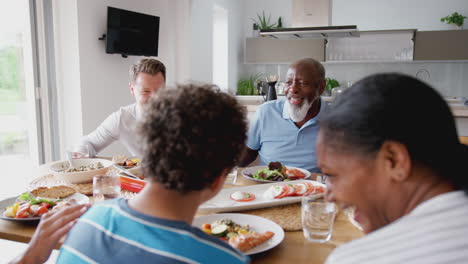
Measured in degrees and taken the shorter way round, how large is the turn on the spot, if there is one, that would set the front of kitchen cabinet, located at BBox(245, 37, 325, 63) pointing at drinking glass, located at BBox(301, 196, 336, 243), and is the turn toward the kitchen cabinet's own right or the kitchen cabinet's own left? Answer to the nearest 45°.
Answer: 0° — it already faces it

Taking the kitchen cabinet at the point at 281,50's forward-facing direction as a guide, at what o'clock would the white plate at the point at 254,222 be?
The white plate is roughly at 12 o'clock from the kitchen cabinet.

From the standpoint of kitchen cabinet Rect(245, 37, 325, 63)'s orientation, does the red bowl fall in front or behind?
in front

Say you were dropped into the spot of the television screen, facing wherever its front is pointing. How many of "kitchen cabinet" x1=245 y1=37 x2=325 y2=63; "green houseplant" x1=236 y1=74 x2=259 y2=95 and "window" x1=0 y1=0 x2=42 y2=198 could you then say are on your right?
1

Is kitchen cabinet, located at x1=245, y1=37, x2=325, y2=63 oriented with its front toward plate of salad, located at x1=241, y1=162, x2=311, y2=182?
yes

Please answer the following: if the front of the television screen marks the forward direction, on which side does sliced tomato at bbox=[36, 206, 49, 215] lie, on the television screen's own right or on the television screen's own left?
on the television screen's own right

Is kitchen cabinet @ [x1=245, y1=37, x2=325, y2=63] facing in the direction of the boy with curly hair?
yes

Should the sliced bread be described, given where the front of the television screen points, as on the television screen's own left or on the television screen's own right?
on the television screen's own right

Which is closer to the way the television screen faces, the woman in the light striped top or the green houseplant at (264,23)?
the woman in the light striped top

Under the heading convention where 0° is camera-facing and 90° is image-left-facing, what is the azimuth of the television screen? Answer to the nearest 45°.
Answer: approximately 315°

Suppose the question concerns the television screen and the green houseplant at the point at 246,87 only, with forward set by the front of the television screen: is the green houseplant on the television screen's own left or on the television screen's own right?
on the television screen's own left

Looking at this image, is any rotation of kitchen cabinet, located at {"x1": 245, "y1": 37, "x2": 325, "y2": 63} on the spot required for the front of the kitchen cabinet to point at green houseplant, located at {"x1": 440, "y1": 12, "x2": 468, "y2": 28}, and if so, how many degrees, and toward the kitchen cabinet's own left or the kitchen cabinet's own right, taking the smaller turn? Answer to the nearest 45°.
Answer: approximately 90° to the kitchen cabinet's own left
